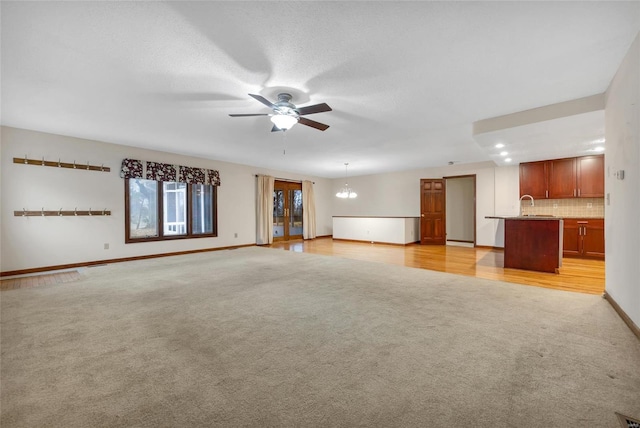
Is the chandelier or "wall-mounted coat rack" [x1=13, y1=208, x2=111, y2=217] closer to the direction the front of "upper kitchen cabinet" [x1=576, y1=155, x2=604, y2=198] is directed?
the wall-mounted coat rack

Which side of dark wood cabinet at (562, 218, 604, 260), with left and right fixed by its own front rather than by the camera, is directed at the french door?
right

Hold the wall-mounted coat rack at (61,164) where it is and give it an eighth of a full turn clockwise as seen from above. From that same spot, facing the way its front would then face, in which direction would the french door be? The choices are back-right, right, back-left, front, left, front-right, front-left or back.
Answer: back-left

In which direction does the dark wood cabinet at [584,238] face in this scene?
toward the camera

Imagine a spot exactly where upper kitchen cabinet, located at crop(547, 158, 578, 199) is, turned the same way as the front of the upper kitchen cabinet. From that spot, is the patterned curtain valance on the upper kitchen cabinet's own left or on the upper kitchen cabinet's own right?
on the upper kitchen cabinet's own right

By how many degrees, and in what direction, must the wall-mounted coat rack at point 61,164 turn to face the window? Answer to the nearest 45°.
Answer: approximately 90° to its left

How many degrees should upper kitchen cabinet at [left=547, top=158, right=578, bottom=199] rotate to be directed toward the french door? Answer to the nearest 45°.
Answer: approximately 90° to its right

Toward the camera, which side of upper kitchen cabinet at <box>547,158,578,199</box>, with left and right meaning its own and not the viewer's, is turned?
front

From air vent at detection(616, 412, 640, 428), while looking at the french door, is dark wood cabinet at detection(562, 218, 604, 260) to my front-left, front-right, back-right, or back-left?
front-right

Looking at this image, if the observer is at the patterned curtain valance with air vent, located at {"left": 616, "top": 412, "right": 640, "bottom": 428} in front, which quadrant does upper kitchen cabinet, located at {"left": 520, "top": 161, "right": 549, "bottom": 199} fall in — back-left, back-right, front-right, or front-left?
front-left

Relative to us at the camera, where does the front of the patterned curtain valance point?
facing the viewer and to the right of the viewer

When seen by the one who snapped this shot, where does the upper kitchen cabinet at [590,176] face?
facing the viewer

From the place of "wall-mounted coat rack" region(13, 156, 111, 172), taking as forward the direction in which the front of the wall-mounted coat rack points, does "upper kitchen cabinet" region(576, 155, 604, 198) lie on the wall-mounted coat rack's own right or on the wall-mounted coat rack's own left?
on the wall-mounted coat rack's own left

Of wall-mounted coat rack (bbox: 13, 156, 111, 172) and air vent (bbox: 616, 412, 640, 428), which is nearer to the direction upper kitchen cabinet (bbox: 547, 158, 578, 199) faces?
the air vent
